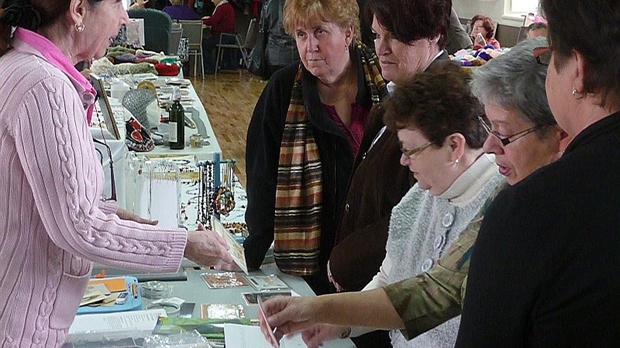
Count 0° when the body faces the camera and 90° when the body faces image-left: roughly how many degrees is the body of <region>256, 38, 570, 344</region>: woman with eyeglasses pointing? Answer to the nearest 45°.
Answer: approximately 45°

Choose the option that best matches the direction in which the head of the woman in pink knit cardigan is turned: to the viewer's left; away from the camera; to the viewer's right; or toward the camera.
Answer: to the viewer's right

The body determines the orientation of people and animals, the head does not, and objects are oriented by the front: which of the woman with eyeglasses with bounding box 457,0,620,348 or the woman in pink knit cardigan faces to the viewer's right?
the woman in pink knit cardigan

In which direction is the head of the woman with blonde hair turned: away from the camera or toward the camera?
toward the camera

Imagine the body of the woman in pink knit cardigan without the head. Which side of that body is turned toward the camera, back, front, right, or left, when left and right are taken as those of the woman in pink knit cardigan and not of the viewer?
right

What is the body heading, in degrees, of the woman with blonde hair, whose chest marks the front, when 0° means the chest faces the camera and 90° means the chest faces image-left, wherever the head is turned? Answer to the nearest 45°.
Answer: approximately 0°

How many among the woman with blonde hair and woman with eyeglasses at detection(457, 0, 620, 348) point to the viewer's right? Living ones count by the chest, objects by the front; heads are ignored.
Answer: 0

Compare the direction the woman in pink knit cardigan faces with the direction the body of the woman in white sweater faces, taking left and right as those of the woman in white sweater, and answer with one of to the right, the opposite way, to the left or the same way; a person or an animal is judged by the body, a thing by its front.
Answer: the opposite way

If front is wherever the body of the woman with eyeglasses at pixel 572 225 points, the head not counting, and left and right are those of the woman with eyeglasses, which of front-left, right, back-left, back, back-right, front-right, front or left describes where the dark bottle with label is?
front

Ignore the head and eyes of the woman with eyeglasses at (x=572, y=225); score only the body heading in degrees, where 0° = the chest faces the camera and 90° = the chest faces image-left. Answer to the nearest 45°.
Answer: approximately 135°

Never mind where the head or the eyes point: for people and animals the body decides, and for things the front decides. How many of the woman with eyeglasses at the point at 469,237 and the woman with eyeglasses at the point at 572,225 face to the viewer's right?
0

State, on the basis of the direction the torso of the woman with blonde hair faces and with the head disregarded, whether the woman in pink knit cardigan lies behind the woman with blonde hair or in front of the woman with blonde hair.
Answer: in front

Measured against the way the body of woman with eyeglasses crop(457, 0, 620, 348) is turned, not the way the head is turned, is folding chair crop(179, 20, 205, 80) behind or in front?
in front
